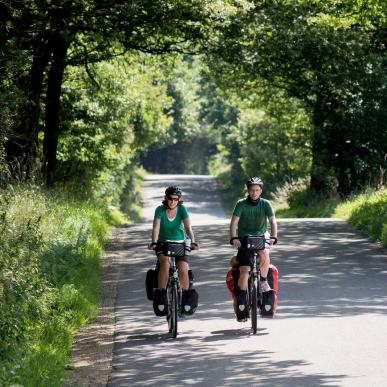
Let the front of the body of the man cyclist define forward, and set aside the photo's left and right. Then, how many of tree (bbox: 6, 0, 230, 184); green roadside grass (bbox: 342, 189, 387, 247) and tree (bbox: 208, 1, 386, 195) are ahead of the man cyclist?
0

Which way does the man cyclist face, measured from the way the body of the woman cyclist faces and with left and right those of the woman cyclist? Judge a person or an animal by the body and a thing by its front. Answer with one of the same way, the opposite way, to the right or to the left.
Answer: the same way

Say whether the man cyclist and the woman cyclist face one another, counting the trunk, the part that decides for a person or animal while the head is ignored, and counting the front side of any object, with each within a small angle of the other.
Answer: no

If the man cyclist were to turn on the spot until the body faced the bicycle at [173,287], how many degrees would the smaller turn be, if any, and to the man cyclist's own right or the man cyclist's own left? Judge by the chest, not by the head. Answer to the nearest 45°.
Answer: approximately 90° to the man cyclist's own right

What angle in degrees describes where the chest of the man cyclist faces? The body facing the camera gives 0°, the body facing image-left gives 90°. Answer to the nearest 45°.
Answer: approximately 0°

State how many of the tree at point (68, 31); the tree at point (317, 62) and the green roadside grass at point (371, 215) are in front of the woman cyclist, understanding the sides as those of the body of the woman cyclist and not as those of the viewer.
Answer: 0

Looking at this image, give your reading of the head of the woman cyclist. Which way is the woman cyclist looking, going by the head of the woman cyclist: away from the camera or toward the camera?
toward the camera

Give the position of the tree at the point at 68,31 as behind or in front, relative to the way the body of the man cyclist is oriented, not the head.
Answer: behind

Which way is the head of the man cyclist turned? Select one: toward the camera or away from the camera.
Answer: toward the camera

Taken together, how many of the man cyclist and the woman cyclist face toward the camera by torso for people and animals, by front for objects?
2

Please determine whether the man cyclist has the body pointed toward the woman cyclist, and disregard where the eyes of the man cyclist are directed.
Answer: no

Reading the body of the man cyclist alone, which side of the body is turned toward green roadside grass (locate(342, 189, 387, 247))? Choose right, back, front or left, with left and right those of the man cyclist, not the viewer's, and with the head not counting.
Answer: back

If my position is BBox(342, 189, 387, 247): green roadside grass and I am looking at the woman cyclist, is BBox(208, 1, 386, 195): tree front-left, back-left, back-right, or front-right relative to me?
back-right

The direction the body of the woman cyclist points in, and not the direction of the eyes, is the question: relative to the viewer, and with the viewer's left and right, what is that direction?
facing the viewer

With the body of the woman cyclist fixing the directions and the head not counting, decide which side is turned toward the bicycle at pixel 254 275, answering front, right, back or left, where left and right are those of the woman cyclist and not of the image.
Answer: left

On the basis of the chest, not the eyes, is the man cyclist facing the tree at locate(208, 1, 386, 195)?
no

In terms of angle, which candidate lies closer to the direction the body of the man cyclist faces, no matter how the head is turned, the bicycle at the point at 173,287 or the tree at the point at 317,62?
the bicycle
